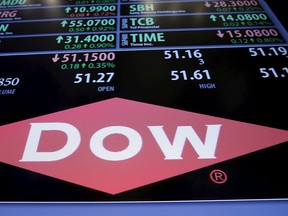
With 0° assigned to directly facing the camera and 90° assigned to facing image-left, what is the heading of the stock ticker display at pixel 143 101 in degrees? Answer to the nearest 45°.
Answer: approximately 0°
